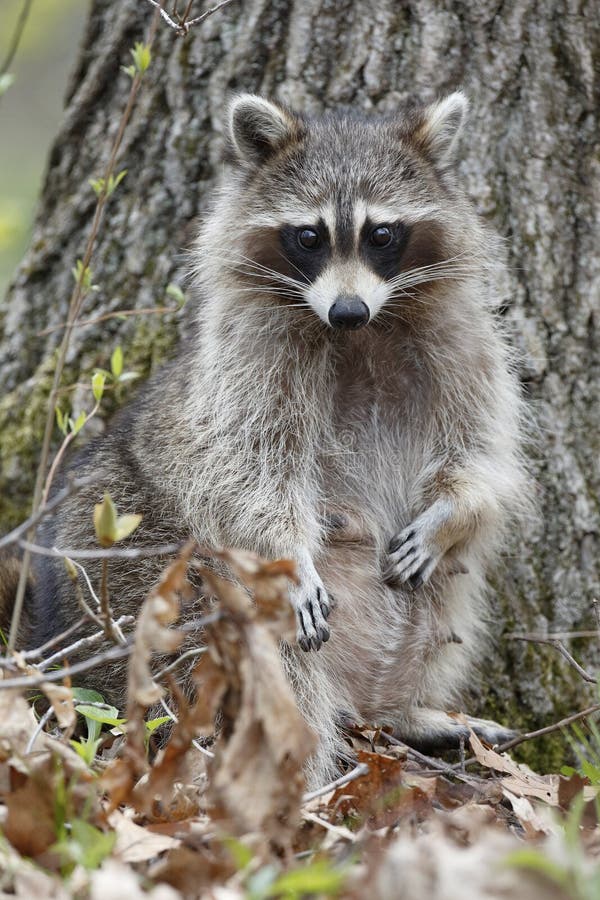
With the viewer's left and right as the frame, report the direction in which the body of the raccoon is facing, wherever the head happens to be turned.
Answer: facing the viewer

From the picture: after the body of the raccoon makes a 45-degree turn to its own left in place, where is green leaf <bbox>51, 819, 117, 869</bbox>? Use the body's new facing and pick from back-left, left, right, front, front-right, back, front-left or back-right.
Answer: front-right

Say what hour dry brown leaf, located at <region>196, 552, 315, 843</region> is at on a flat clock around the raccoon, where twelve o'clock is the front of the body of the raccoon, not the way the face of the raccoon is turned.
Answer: The dry brown leaf is roughly at 12 o'clock from the raccoon.

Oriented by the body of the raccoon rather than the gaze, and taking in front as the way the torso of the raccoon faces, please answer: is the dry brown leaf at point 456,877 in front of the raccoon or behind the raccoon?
in front

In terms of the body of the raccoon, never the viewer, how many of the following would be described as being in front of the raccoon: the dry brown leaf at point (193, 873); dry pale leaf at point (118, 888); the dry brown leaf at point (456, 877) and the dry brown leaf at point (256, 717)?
4

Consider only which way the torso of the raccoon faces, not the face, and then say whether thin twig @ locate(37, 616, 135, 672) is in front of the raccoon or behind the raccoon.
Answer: in front

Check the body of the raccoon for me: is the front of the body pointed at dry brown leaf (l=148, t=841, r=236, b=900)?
yes

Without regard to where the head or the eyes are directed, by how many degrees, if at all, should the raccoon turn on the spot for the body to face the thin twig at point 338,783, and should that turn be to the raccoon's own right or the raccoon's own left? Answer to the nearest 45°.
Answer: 0° — it already faces it
